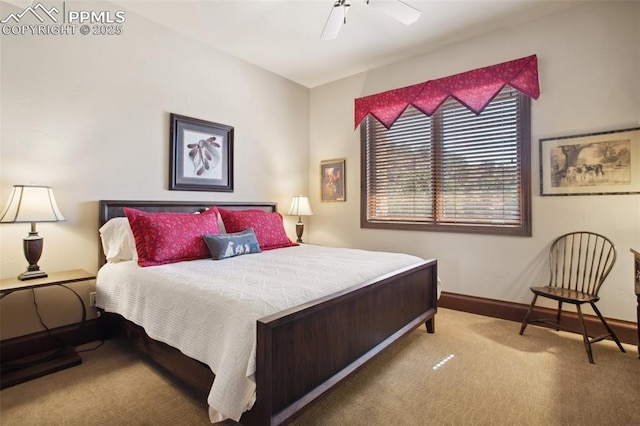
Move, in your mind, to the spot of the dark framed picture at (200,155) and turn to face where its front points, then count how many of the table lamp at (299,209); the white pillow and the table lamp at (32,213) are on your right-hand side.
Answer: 2

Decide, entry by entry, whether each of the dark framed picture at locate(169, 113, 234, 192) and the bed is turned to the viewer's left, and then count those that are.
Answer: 0

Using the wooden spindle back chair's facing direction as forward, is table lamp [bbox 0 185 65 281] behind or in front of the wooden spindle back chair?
in front

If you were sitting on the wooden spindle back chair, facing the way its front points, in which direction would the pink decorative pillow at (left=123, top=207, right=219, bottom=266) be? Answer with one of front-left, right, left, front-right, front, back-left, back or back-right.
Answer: front

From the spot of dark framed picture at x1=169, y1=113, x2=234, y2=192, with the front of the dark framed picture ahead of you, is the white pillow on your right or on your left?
on your right

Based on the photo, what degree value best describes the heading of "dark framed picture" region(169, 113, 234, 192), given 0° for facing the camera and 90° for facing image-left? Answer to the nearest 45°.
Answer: approximately 315°

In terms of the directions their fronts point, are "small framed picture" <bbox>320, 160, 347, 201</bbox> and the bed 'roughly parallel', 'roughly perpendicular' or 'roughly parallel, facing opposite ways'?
roughly perpendicular

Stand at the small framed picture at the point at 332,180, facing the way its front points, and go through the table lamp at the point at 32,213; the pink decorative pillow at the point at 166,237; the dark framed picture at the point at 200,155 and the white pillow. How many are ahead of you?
4

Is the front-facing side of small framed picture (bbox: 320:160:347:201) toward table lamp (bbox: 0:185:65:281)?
yes

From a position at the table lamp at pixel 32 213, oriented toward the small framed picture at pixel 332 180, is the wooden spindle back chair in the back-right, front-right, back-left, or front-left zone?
front-right

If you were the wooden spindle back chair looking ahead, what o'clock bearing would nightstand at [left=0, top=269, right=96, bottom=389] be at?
The nightstand is roughly at 12 o'clock from the wooden spindle back chair.

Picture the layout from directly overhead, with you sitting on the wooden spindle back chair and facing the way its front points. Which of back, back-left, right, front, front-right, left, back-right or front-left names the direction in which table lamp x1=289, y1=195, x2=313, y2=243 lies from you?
front-right

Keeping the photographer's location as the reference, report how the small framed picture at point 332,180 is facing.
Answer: facing the viewer and to the left of the viewer

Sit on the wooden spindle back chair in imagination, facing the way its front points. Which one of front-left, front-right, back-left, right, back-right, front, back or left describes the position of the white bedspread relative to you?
front

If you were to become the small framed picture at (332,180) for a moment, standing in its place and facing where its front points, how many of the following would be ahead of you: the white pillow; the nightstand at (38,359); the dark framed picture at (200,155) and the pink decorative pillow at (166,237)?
4

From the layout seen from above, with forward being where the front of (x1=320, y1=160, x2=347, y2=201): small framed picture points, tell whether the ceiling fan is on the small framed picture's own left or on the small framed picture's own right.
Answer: on the small framed picture's own left

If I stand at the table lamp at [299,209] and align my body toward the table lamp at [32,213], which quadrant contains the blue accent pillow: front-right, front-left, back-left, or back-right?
front-left

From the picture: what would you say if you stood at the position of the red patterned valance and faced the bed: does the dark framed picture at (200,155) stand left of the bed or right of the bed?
right
